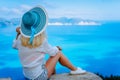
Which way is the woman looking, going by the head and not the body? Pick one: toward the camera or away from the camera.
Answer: away from the camera

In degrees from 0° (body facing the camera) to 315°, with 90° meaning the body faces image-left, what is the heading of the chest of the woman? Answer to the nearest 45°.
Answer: approximately 225°

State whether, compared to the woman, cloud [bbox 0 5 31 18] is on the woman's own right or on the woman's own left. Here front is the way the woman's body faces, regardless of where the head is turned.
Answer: on the woman's own left
